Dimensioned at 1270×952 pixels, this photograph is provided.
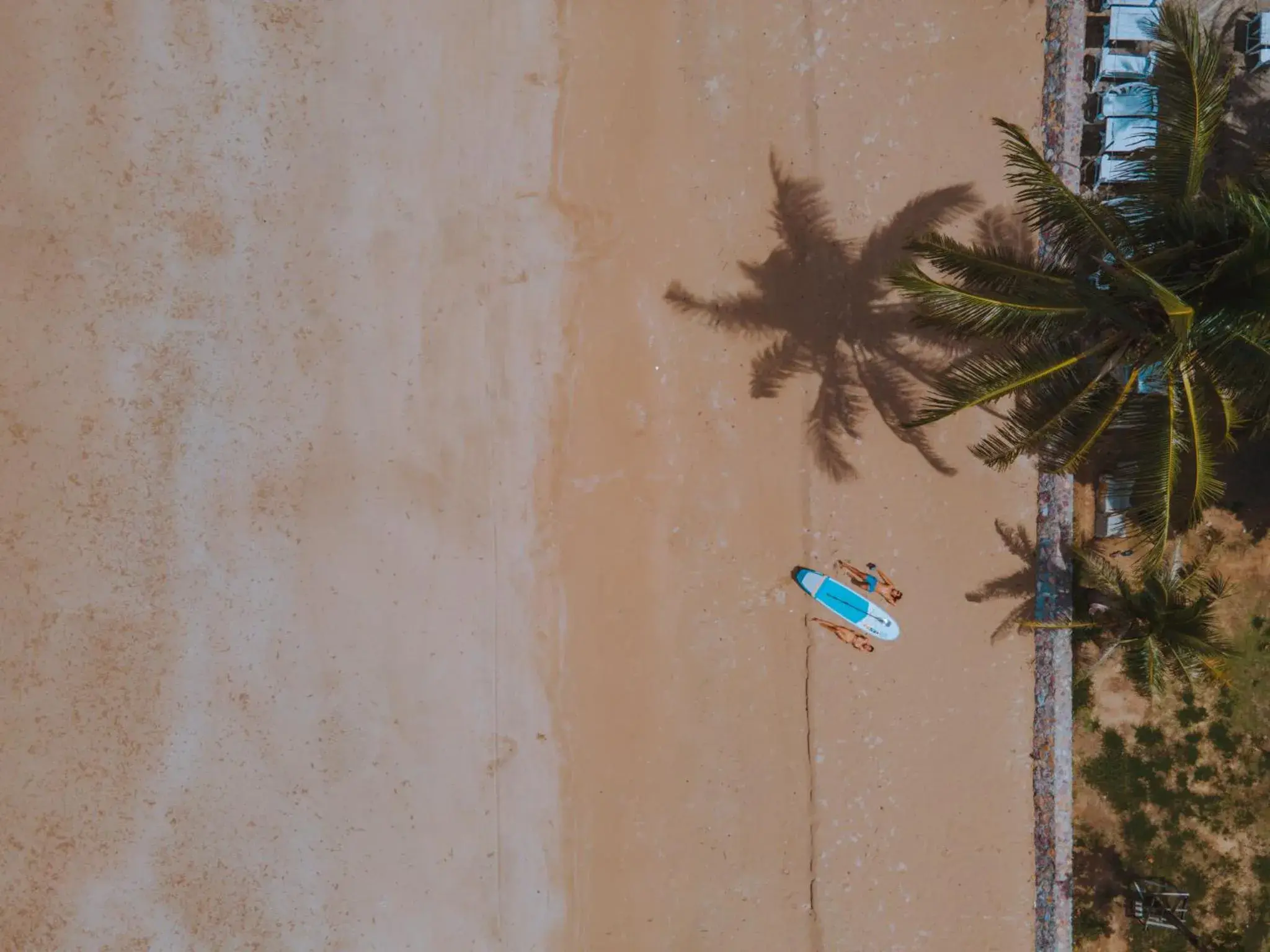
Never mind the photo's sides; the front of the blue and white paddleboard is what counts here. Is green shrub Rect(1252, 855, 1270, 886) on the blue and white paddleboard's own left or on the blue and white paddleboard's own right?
on the blue and white paddleboard's own left
